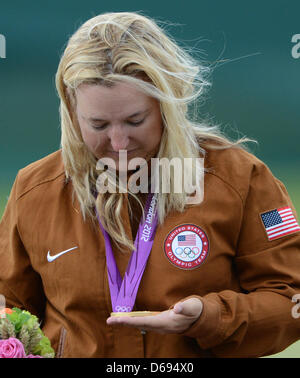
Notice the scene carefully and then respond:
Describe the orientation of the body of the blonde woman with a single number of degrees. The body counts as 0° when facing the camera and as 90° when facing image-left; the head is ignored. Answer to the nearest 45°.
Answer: approximately 0°
